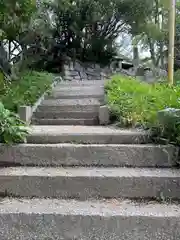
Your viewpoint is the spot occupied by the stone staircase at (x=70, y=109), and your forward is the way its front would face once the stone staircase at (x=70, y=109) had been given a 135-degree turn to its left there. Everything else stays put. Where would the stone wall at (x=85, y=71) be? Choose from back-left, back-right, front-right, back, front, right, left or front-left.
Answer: front-left

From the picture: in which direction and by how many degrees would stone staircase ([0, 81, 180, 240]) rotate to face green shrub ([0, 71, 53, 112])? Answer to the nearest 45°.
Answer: approximately 180°

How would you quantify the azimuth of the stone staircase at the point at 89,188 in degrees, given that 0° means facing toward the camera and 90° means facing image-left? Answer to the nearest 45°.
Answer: approximately 0°

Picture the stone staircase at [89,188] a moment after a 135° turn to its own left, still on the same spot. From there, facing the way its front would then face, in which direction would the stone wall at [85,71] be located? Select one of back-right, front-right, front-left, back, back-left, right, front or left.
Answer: front-left

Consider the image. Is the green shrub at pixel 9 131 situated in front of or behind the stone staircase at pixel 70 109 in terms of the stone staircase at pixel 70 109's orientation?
in front

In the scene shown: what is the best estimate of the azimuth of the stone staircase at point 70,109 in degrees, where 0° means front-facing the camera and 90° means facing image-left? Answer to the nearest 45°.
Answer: approximately 0°
